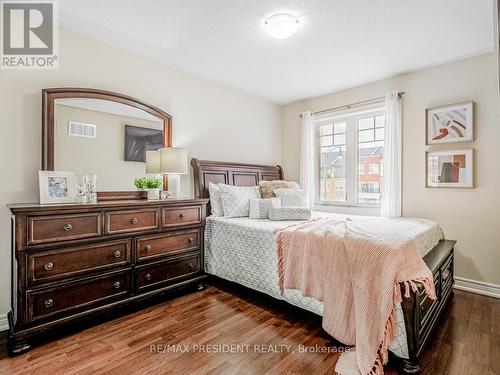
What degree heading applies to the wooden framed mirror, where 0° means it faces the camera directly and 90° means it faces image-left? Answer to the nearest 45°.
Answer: approximately 315°

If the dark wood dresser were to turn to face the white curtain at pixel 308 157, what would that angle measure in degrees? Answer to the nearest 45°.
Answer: approximately 45° to its left

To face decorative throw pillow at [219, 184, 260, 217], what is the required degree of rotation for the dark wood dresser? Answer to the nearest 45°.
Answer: approximately 45° to its left

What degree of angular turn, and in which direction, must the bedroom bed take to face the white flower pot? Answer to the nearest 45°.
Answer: approximately 135° to its right

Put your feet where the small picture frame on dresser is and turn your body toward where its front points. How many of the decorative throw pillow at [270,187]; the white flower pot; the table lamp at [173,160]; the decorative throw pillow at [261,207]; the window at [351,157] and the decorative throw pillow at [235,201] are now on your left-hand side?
6

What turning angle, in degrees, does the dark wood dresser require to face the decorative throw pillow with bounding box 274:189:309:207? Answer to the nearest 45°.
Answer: approximately 45° to its left

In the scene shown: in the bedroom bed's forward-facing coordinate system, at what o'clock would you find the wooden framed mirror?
The wooden framed mirror is roughly at 4 o'clock from the bedroom bed.

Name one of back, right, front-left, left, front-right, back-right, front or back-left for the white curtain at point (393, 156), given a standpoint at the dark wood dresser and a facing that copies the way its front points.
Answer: front-left

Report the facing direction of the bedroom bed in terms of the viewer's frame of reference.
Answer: facing the viewer and to the right of the viewer

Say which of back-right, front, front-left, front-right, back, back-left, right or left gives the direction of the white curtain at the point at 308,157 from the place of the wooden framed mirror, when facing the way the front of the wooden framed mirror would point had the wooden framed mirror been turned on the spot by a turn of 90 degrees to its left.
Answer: front-right

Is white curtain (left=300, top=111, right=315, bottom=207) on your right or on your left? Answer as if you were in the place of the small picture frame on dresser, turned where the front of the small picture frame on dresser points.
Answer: on your left

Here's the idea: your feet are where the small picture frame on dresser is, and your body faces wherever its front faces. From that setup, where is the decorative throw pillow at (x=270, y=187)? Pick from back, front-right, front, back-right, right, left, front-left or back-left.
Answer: left

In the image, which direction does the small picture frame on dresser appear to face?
toward the camera

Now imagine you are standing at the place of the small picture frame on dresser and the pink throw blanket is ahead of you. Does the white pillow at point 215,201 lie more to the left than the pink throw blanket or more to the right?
left

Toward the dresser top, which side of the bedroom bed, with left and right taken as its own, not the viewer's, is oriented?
right

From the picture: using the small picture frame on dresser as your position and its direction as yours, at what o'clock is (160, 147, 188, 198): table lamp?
The table lamp is roughly at 9 o'clock from the small picture frame on dresser.

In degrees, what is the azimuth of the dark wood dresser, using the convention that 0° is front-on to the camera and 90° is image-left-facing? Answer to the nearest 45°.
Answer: approximately 315°

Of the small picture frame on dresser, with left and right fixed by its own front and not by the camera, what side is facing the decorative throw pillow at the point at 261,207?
left

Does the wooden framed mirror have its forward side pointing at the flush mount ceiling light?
yes
